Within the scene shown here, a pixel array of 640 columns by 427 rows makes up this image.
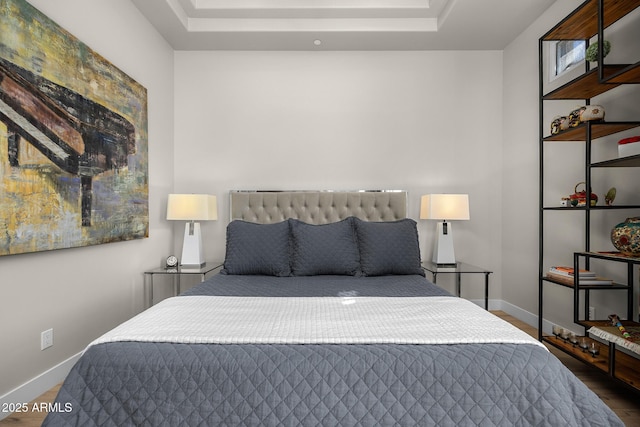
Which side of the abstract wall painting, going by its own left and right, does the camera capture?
right

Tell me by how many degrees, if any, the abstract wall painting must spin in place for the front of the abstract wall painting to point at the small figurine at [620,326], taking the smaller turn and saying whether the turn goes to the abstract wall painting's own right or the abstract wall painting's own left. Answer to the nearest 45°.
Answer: approximately 45° to the abstract wall painting's own right

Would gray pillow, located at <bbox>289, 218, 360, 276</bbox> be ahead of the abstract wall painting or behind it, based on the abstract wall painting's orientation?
ahead

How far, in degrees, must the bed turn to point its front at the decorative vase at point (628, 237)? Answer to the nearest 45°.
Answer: approximately 135° to its left

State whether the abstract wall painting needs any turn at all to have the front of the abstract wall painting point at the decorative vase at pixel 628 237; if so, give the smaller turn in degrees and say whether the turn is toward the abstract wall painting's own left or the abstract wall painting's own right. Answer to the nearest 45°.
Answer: approximately 45° to the abstract wall painting's own right

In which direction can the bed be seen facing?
toward the camera

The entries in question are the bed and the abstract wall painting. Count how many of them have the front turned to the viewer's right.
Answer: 1

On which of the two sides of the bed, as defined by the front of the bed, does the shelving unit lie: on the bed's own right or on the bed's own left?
on the bed's own left

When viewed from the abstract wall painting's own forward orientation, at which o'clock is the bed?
The bed is roughly at 12 o'clock from the abstract wall painting.

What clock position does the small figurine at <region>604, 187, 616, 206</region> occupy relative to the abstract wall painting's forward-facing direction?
The small figurine is roughly at 1 o'clock from the abstract wall painting.
